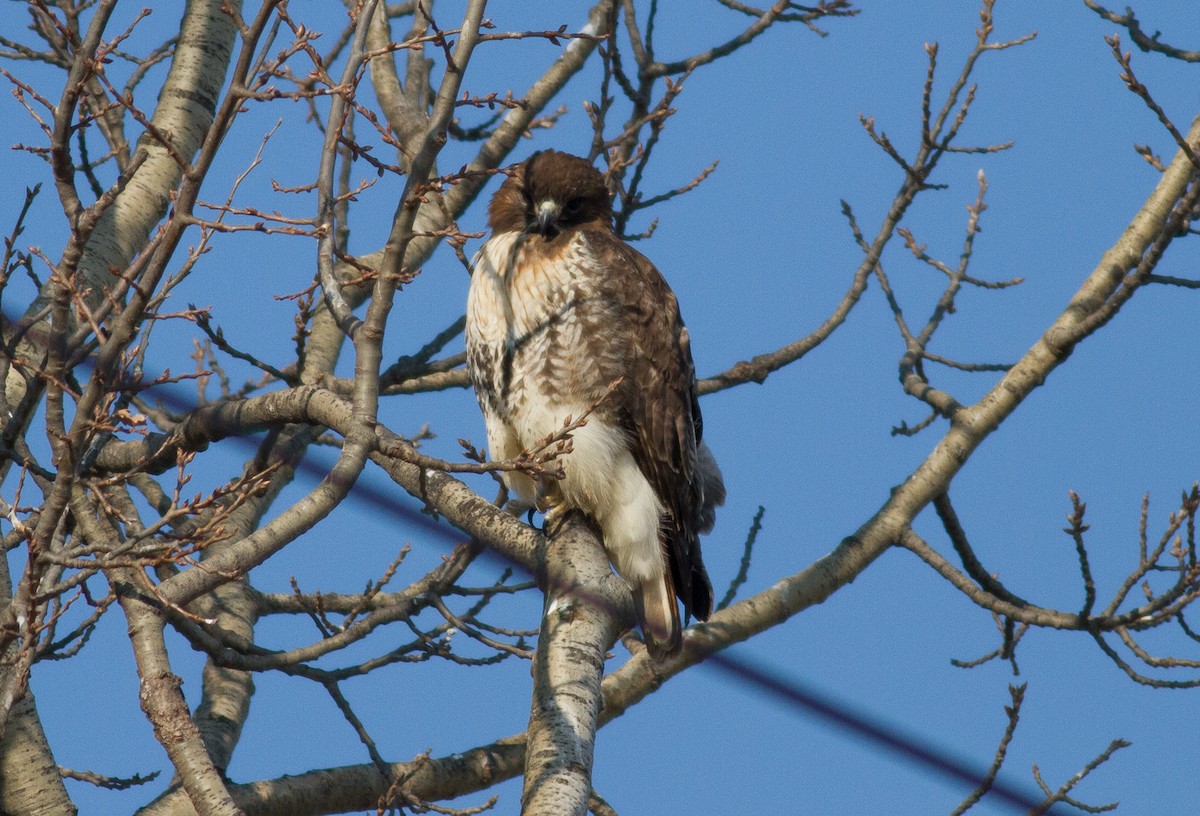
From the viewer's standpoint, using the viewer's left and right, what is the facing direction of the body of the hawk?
facing the viewer and to the left of the viewer
